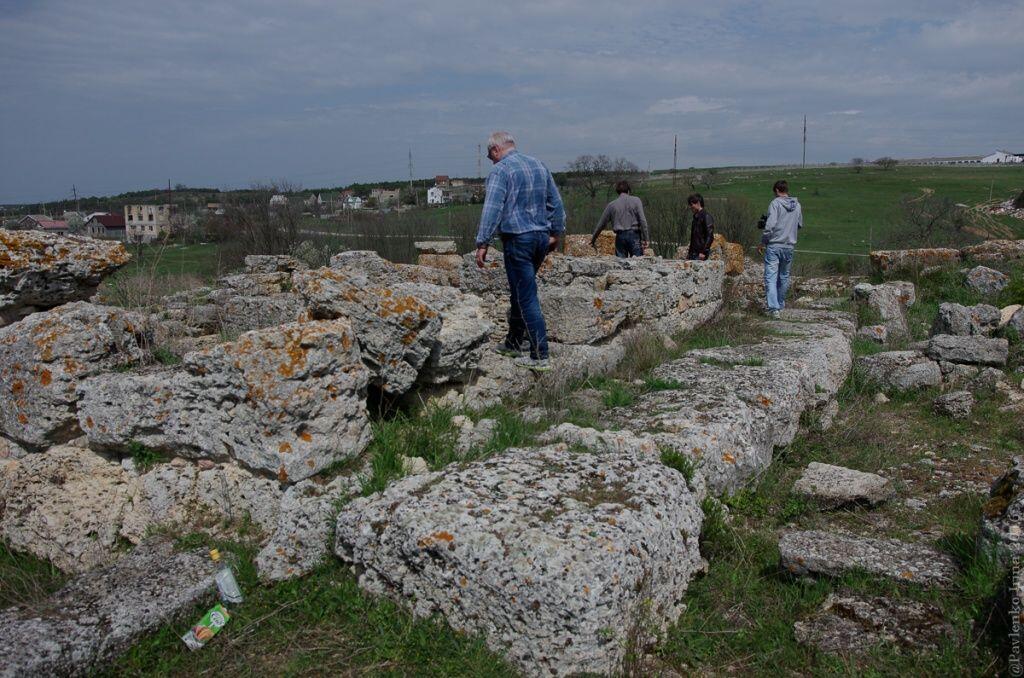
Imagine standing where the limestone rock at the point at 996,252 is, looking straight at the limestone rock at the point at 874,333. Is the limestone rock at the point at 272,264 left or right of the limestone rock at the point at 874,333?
right

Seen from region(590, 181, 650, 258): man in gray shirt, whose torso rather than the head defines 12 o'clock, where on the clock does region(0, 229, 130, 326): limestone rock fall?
The limestone rock is roughly at 7 o'clock from the man in gray shirt.

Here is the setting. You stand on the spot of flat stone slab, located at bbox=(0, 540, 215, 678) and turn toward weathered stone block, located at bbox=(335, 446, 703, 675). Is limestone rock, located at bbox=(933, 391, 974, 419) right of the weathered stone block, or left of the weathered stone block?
left

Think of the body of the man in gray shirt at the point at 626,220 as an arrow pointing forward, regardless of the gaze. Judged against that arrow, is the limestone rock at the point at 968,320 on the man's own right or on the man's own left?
on the man's own right

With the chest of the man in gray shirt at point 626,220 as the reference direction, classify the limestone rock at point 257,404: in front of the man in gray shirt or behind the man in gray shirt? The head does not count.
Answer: behind

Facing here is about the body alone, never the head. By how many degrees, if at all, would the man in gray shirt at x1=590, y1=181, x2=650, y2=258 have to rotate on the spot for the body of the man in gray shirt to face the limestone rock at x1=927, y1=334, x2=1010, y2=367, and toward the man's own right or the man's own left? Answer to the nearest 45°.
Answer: approximately 135° to the man's own right

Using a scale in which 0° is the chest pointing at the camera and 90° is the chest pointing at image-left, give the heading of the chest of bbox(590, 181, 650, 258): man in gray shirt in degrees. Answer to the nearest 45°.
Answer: approximately 180°

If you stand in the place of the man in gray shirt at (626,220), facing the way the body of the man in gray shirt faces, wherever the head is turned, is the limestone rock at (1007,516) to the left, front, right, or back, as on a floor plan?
back

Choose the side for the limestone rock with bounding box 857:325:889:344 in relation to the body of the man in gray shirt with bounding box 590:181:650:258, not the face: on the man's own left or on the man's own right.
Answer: on the man's own right

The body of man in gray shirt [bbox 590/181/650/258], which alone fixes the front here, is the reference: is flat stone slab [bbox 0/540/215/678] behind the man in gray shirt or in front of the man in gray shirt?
behind
